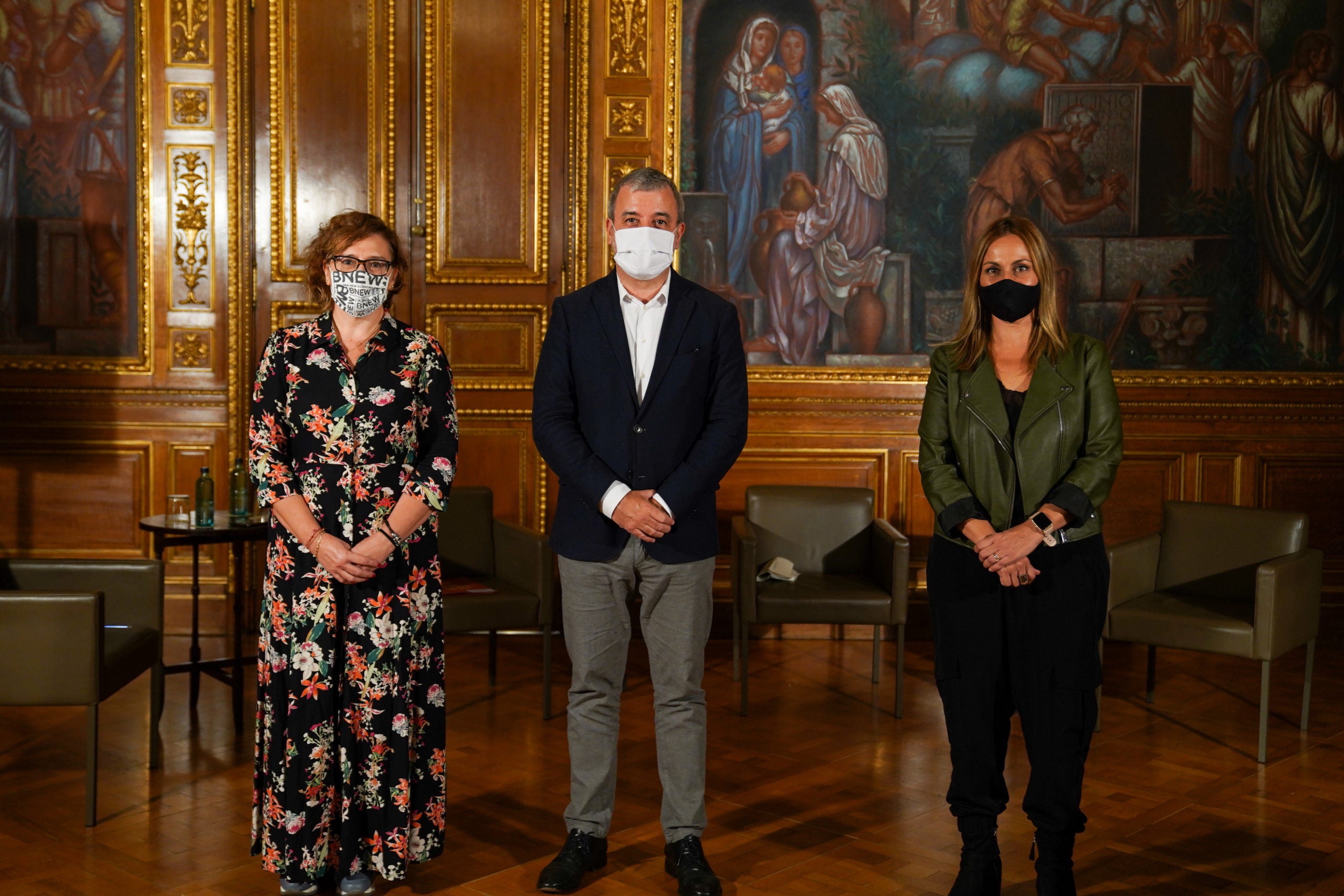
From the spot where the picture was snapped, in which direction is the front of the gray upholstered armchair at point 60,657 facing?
facing to the right of the viewer

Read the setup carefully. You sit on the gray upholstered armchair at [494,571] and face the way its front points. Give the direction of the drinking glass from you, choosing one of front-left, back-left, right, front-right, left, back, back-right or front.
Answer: back-right

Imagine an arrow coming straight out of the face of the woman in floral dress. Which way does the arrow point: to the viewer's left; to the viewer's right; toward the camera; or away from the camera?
toward the camera

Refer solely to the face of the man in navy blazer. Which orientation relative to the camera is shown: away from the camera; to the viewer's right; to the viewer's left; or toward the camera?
toward the camera

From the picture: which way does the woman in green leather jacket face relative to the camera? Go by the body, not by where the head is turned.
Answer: toward the camera

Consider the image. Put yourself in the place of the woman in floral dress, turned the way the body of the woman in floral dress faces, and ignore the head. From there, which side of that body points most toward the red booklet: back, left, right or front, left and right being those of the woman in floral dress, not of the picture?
back

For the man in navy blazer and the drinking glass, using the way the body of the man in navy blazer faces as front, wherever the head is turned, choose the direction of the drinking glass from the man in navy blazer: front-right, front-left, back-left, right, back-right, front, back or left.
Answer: back-right

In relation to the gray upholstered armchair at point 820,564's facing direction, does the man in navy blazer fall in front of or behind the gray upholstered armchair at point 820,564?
in front

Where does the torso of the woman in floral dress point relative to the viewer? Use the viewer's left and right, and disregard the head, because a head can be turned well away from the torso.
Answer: facing the viewer

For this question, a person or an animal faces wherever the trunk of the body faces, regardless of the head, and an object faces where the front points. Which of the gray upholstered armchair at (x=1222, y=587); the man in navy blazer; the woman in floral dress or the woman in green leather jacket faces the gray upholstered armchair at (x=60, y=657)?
the gray upholstered armchair at (x=1222, y=587)

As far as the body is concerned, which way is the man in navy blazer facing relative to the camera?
toward the camera
